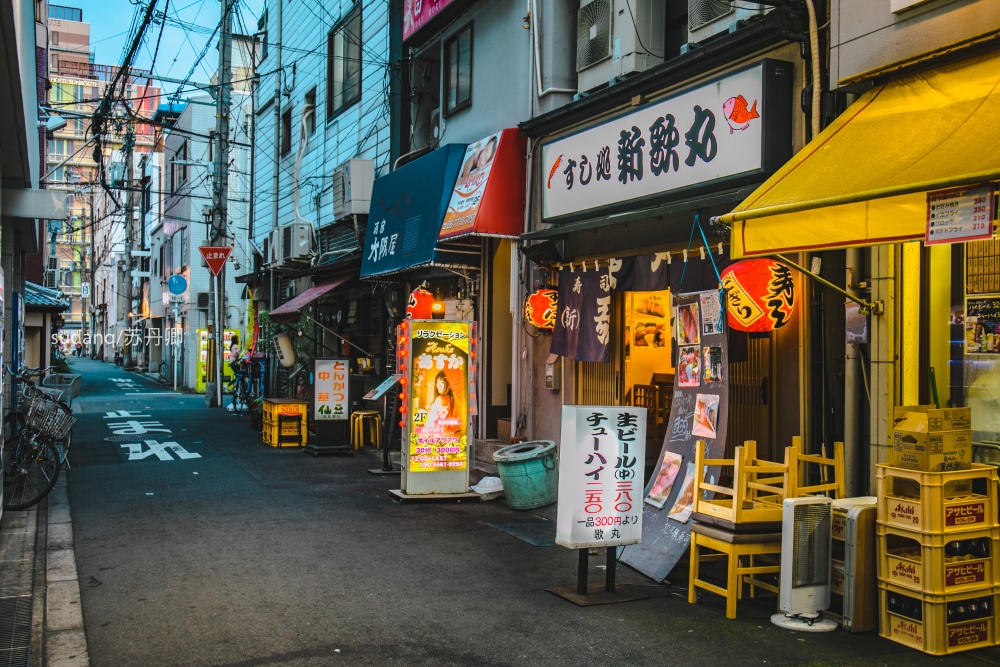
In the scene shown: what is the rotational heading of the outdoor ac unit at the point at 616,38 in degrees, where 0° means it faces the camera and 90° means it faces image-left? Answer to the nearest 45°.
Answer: approximately 45°

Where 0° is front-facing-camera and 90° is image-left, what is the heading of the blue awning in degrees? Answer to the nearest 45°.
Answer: approximately 45°

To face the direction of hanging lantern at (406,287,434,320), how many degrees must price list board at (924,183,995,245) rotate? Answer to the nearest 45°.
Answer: approximately 90° to its right

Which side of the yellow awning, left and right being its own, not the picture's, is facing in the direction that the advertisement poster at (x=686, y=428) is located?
right

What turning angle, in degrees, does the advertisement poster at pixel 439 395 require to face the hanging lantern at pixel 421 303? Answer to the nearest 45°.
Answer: approximately 180°

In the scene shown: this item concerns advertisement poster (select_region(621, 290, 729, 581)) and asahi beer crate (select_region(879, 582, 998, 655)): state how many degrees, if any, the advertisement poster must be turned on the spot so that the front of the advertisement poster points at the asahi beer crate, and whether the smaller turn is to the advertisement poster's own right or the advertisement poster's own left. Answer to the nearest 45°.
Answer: approximately 90° to the advertisement poster's own left

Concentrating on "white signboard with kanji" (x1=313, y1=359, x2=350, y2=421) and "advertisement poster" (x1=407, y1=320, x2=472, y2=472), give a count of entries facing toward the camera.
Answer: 2

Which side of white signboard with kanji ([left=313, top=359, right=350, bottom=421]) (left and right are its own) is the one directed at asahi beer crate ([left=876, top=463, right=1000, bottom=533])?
front

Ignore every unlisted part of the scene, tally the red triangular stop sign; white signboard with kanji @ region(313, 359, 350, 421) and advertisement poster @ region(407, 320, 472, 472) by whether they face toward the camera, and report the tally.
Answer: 3

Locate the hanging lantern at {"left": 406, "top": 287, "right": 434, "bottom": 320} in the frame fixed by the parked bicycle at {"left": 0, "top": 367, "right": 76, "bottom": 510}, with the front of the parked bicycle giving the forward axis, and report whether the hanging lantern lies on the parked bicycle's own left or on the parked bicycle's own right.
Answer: on the parked bicycle's own left

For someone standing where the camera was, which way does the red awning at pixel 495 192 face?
facing the viewer and to the left of the viewer

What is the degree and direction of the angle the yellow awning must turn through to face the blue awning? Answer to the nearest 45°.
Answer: approximately 90° to its right
